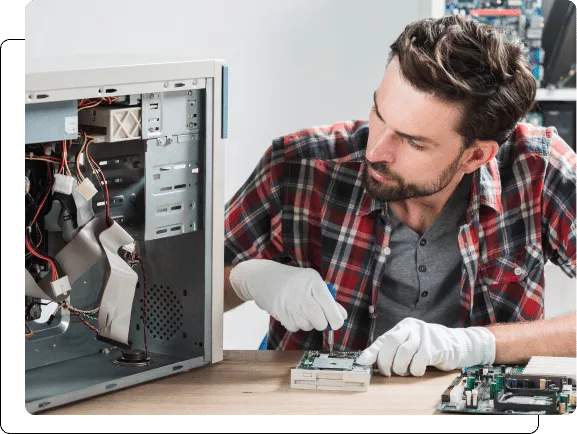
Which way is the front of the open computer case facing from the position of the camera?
facing away from the viewer and to the right of the viewer

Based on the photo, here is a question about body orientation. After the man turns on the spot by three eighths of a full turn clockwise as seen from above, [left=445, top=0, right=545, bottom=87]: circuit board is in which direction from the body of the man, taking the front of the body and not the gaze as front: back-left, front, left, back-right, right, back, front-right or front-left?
front-right

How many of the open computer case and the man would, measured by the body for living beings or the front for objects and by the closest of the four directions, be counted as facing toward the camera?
1

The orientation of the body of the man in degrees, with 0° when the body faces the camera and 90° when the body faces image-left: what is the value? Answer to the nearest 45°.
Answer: approximately 0°

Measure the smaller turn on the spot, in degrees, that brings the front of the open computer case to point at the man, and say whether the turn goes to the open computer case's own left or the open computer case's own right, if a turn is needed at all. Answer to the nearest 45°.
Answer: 0° — it already faces them

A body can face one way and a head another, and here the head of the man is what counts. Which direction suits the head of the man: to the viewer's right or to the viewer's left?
to the viewer's left
